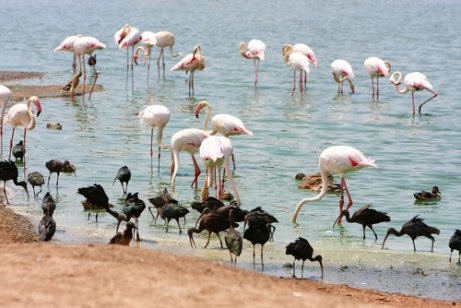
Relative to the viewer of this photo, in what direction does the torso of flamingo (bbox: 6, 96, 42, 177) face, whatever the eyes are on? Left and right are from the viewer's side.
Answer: facing to the right of the viewer

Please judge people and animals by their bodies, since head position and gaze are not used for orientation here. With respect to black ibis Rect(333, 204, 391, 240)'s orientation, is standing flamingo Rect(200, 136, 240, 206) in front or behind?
in front

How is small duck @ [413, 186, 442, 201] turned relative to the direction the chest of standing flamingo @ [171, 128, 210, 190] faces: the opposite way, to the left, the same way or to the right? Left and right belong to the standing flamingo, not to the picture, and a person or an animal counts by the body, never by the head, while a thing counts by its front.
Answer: the opposite way

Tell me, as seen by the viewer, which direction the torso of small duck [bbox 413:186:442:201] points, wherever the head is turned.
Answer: to the viewer's right

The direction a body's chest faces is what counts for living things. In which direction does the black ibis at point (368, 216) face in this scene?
to the viewer's left

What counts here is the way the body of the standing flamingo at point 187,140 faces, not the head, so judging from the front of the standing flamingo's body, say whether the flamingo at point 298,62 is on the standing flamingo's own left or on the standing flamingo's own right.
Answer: on the standing flamingo's own right

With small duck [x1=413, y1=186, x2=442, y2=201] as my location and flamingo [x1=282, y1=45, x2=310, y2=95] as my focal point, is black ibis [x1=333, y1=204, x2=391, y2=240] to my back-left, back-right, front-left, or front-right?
back-left

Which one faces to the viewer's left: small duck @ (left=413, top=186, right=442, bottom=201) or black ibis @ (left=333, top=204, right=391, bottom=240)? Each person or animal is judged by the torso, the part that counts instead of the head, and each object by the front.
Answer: the black ibis

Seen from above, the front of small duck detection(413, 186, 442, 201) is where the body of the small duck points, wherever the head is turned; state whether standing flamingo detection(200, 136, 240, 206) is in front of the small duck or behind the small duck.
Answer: behind

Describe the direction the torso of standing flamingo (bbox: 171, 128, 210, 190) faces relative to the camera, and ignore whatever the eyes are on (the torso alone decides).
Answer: to the viewer's left

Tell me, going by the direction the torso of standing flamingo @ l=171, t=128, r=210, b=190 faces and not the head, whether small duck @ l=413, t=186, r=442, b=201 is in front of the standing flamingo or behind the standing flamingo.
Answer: behind

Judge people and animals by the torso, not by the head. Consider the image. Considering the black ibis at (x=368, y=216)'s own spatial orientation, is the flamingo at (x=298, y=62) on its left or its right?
on its right

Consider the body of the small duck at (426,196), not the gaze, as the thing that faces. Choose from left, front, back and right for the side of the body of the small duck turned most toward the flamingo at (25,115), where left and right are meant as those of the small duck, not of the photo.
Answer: back

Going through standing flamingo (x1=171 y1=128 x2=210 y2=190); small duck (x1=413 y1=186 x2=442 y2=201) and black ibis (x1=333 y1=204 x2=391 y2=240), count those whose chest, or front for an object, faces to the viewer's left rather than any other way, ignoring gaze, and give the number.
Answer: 2
